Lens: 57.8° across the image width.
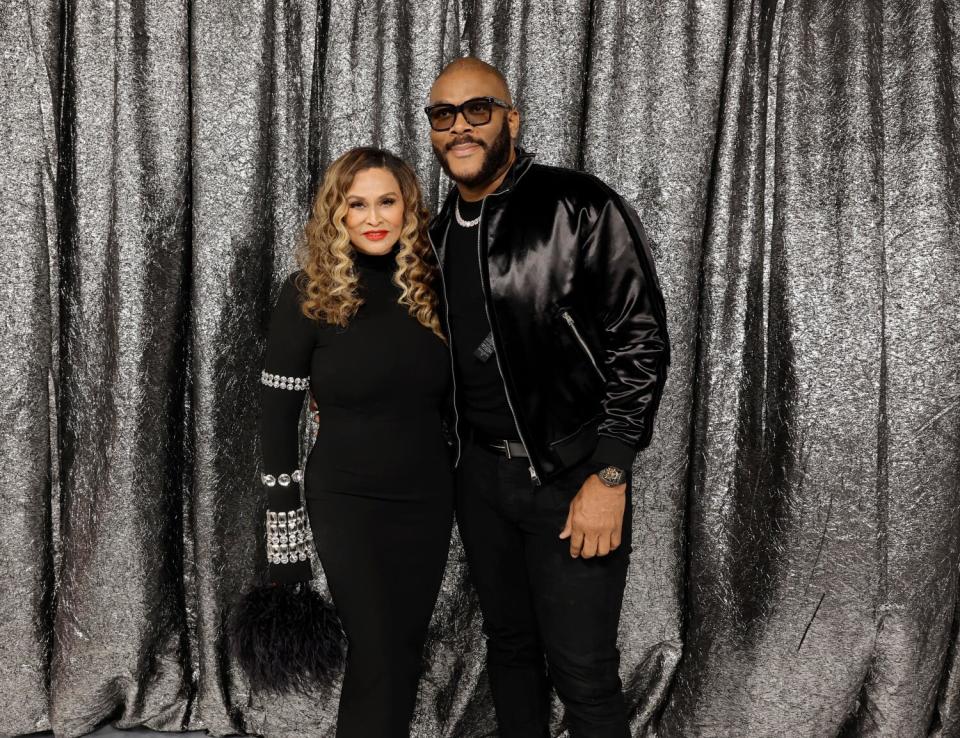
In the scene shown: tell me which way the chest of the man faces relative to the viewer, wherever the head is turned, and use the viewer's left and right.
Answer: facing the viewer and to the left of the viewer

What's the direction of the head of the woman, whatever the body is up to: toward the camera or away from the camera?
toward the camera
